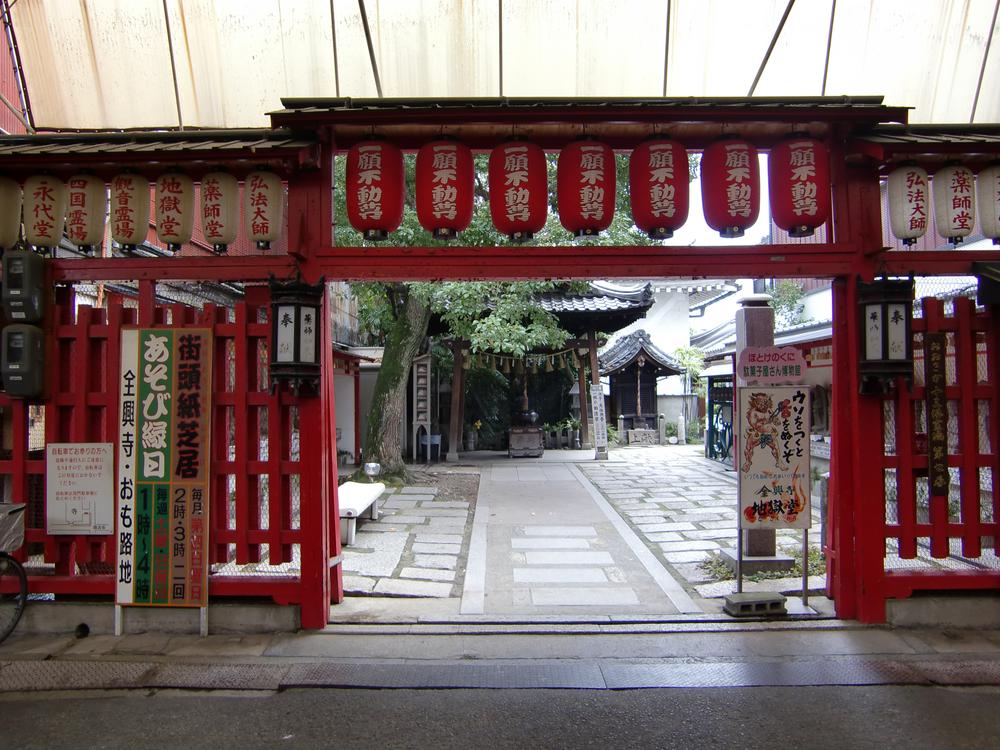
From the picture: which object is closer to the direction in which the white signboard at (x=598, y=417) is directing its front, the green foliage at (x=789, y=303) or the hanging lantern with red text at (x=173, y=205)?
the hanging lantern with red text

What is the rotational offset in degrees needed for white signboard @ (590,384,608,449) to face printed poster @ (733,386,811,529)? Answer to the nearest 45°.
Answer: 0° — it already faces it

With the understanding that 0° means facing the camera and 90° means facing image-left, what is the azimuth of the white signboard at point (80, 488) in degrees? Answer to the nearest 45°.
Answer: approximately 0°

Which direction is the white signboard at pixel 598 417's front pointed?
toward the camera

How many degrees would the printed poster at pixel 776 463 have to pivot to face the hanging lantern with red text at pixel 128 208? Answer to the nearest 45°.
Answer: approximately 45° to its right

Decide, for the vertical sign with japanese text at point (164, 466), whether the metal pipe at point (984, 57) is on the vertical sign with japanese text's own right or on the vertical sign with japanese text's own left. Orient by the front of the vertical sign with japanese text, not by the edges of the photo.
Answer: on the vertical sign with japanese text's own left

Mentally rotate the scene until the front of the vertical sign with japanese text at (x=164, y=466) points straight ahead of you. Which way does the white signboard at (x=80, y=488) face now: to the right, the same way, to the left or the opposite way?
the same way

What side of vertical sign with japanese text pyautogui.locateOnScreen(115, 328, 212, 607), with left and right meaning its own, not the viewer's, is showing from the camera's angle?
front

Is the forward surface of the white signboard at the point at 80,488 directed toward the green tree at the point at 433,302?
no

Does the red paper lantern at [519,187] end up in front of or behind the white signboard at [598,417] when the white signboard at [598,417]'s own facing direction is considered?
in front
